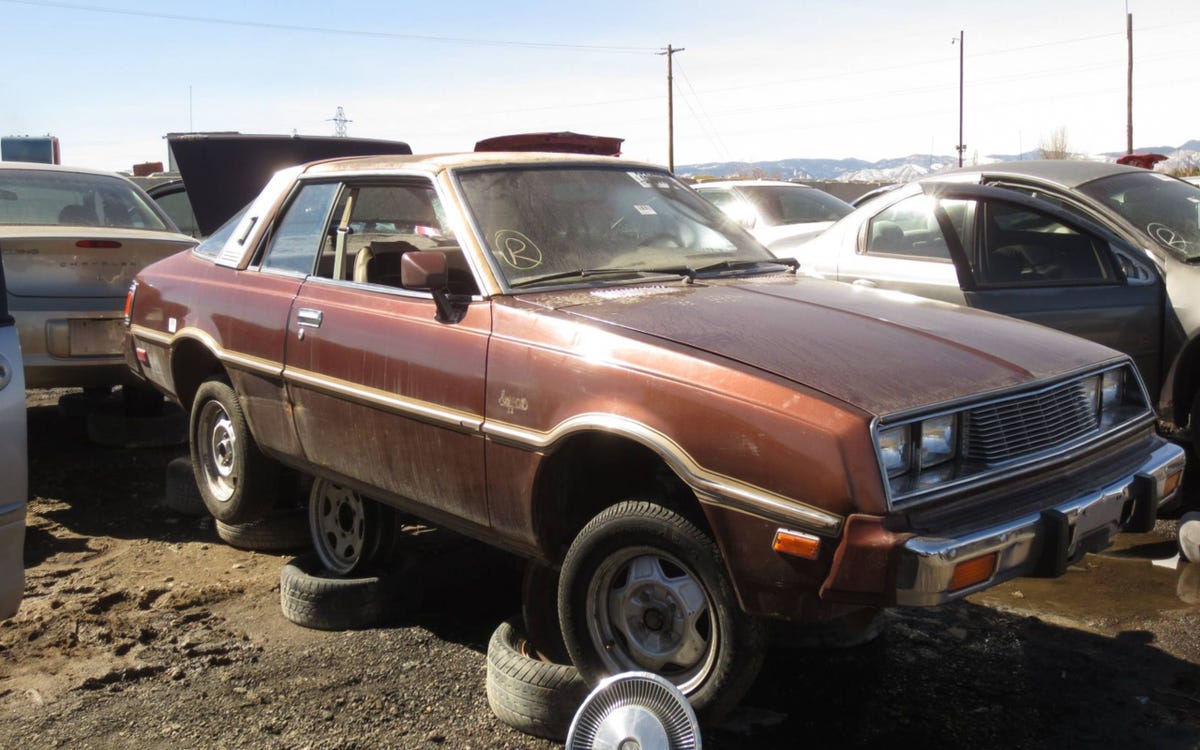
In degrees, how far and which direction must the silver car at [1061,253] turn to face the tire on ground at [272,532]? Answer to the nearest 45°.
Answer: approximately 90° to its right

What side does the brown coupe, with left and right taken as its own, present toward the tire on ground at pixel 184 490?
back

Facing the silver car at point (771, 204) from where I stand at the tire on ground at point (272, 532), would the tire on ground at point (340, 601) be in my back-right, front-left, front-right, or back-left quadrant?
back-right

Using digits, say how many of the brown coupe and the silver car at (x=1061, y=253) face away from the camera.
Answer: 0

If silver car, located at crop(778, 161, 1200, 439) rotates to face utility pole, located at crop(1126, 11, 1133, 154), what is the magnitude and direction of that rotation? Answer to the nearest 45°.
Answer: approximately 135° to its left

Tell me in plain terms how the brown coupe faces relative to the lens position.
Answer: facing the viewer and to the right of the viewer

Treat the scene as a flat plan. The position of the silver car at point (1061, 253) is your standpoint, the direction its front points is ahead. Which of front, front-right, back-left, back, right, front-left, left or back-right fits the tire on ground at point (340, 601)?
right

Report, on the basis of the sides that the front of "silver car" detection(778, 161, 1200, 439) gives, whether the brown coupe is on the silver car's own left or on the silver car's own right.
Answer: on the silver car's own right

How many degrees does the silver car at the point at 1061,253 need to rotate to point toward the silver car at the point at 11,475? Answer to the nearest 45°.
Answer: approximately 90° to its right

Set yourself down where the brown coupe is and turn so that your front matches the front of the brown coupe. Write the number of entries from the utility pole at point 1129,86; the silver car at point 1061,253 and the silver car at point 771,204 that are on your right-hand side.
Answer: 0

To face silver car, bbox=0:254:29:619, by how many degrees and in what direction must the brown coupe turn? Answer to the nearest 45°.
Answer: approximately 135° to its right

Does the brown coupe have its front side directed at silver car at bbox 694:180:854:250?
no

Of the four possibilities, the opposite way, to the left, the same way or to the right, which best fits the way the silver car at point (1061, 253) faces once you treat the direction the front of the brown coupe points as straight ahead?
the same way

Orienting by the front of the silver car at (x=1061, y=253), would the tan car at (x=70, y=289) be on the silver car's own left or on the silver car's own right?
on the silver car's own right
